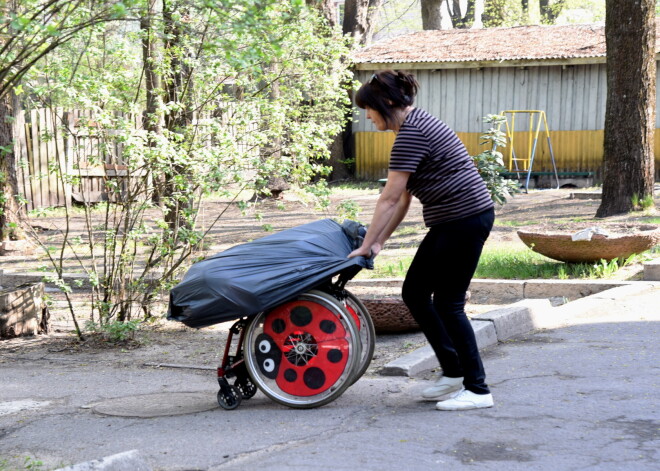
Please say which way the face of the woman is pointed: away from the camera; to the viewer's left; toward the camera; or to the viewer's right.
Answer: to the viewer's left

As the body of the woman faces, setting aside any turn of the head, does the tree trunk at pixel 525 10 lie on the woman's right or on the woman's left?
on the woman's right

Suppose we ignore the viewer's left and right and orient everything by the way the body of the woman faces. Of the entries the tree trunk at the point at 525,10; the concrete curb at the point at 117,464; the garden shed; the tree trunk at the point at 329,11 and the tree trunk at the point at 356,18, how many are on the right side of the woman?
4

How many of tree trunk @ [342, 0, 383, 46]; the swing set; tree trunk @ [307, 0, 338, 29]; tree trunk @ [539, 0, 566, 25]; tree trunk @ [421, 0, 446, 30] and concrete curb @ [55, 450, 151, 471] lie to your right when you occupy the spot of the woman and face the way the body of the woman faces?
5

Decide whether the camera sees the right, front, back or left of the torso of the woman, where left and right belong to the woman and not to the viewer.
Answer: left

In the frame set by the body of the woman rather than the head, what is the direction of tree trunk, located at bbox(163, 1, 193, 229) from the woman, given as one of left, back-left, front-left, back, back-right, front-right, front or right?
front-right

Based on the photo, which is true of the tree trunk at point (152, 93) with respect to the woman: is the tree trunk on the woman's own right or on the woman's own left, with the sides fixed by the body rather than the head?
on the woman's own right

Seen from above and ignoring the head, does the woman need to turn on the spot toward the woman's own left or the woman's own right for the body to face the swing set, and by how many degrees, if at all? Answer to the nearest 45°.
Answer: approximately 90° to the woman's own right

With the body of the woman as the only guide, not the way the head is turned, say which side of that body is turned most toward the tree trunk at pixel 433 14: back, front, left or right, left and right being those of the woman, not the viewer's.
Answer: right

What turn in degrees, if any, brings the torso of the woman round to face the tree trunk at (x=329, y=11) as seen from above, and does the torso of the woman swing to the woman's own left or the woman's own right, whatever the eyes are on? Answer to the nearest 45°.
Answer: approximately 90° to the woman's own right

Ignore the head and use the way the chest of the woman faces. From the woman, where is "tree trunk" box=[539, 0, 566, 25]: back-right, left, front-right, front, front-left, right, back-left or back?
right

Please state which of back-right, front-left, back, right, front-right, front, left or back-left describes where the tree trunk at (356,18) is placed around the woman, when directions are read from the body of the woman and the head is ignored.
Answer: right

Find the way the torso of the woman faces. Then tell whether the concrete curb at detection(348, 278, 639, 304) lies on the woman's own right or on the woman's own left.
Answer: on the woman's own right

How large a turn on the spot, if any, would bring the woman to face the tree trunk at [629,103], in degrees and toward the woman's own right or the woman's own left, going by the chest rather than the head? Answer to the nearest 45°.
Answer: approximately 90° to the woman's own right
